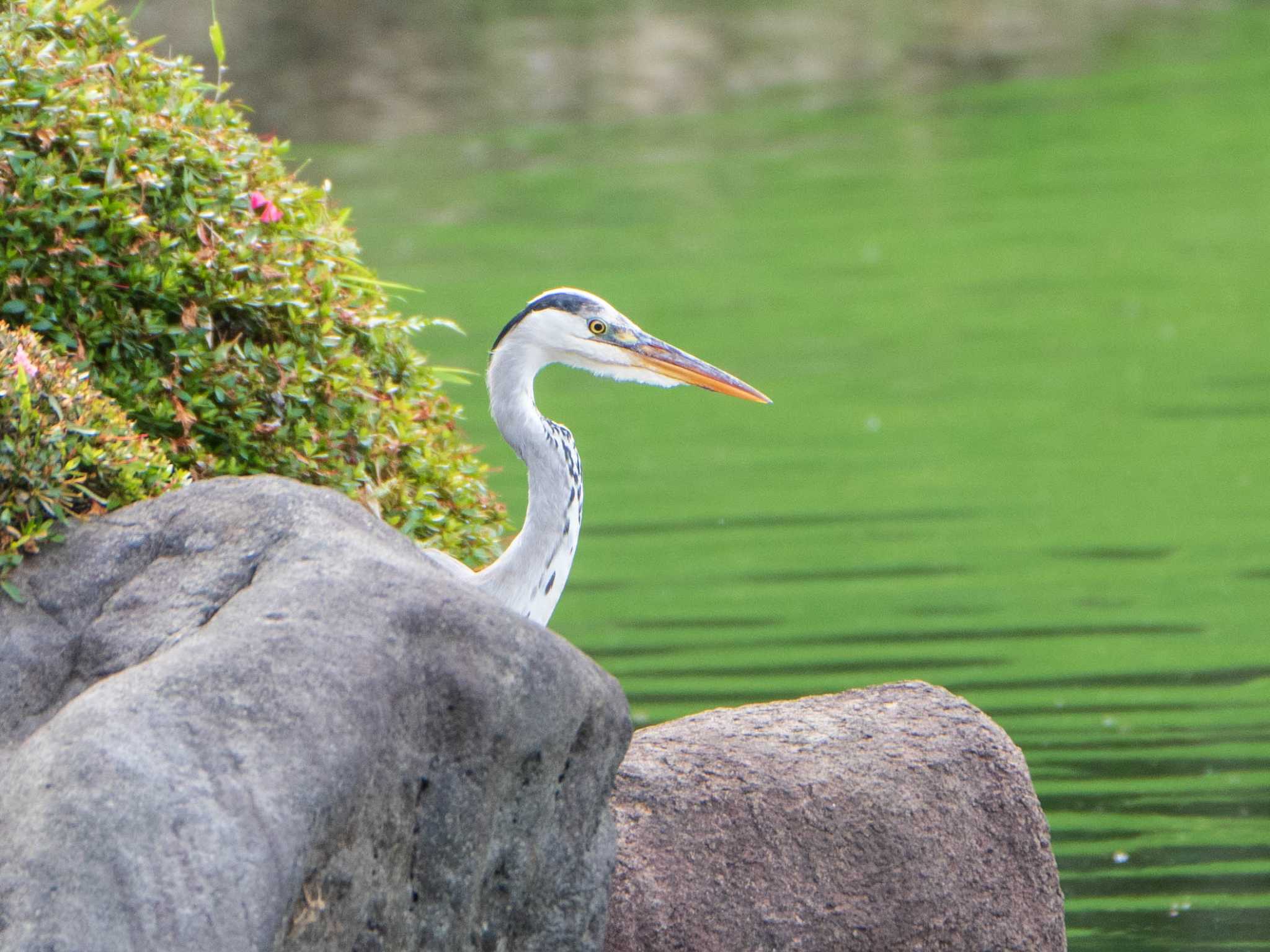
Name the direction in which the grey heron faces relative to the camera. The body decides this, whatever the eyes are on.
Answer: to the viewer's right

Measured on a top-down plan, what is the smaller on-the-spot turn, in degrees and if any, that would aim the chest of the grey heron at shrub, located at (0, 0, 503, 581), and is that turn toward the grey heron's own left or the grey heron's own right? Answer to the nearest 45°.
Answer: approximately 180°

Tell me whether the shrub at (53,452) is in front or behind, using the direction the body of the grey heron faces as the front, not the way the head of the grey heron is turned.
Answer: behind

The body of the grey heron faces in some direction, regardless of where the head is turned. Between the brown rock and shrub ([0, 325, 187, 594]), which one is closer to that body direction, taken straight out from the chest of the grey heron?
the brown rock

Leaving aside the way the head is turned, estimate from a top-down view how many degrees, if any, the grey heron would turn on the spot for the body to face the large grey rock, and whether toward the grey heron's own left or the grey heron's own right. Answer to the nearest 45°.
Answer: approximately 90° to the grey heron's own right

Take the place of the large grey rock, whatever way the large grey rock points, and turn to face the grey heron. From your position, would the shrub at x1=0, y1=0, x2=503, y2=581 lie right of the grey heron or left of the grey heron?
left
